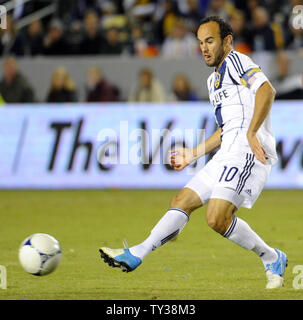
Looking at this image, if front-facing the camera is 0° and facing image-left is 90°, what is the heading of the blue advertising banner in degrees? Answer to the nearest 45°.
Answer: approximately 0°

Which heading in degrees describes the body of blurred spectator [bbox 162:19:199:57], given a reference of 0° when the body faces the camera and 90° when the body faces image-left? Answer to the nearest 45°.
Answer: approximately 0°
